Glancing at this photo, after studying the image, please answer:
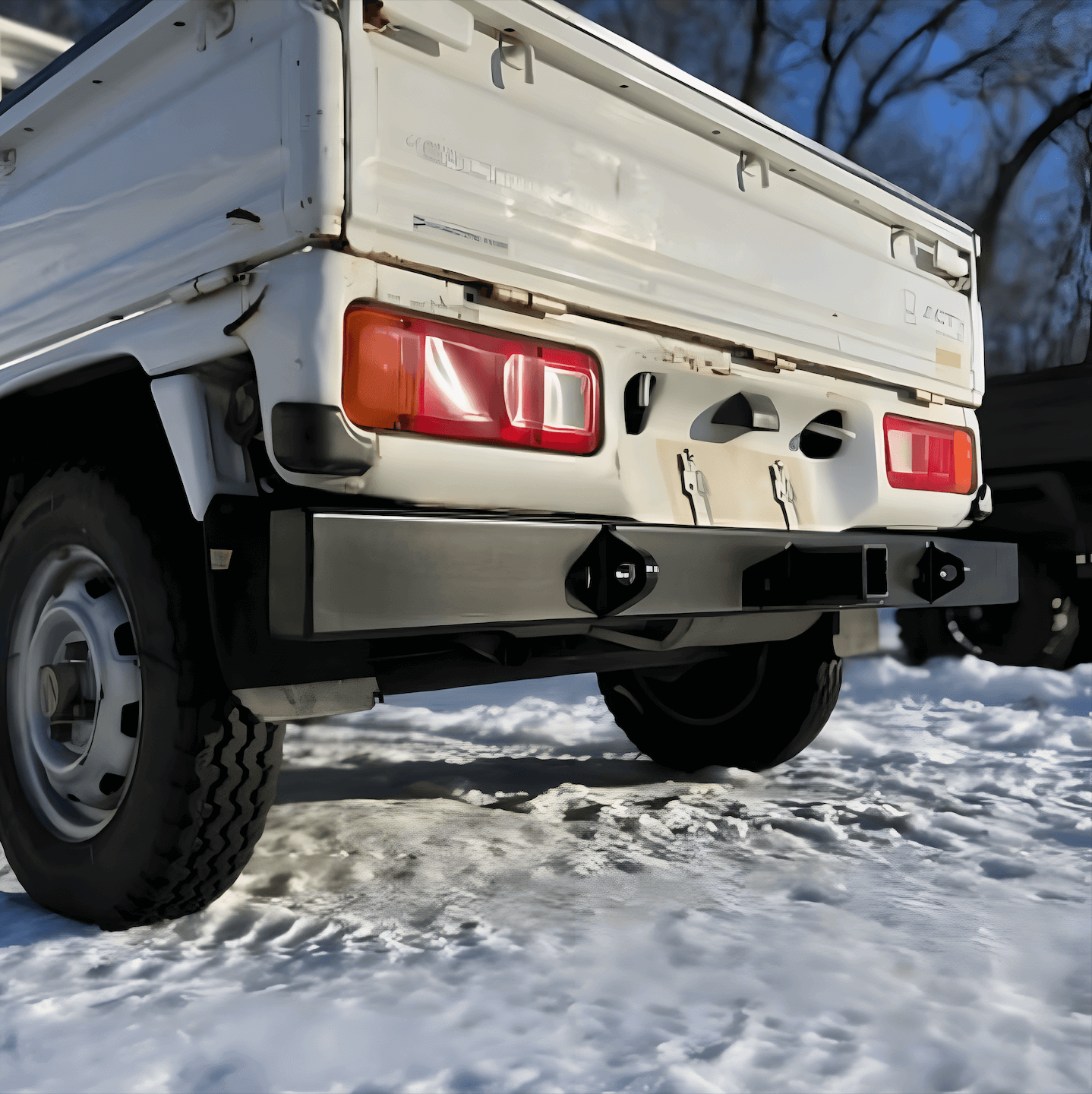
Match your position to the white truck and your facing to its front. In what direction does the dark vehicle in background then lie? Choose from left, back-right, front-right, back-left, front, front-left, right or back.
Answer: right

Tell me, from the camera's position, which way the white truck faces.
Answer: facing away from the viewer and to the left of the viewer
